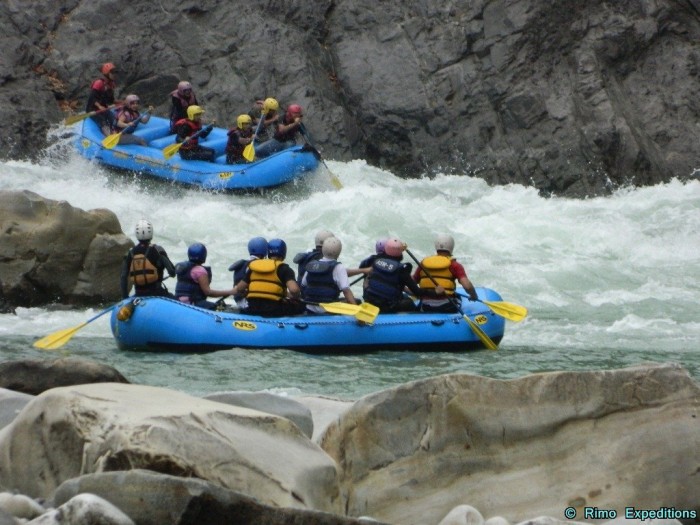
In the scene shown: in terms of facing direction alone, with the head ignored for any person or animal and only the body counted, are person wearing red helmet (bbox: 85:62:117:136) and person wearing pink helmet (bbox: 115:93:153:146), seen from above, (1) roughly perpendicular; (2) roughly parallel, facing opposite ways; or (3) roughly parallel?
roughly parallel

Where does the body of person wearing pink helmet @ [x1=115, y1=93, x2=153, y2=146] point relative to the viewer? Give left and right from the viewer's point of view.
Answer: facing the viewer and to the right of the viewer

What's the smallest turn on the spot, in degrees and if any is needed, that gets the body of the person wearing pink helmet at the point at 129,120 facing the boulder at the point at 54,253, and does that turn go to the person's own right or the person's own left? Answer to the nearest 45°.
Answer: approximately 45° to the person's own right

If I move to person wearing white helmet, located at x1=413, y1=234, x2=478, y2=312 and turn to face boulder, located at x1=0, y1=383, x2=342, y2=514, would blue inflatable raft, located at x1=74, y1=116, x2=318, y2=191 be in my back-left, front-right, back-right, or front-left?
back-right

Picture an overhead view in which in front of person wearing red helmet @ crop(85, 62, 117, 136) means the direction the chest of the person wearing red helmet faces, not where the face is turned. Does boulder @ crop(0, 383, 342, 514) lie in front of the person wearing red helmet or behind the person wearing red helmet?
in front

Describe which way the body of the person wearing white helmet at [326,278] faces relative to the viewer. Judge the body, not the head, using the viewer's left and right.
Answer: facing away from the viewer and to the right of the viewer

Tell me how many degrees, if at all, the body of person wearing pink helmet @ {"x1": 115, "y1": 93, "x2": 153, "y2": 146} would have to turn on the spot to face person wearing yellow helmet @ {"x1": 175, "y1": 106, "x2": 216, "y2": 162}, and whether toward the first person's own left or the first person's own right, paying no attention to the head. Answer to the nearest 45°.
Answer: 0° — they already face them

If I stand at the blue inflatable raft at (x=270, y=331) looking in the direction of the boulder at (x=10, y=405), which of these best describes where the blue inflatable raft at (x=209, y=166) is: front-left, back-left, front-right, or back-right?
back-right

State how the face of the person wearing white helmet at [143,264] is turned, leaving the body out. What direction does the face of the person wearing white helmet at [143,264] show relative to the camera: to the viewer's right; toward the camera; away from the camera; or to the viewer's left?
away from the camera

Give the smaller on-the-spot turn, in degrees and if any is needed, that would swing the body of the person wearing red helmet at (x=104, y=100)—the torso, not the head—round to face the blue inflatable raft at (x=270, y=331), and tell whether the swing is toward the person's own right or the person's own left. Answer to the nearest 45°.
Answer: approximately 45° to the person's own right

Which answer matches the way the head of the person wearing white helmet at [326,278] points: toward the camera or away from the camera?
away from the camera

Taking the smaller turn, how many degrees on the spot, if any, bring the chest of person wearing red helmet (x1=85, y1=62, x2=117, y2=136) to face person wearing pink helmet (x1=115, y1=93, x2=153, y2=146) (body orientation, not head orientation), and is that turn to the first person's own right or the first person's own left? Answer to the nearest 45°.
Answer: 0° — they already face them

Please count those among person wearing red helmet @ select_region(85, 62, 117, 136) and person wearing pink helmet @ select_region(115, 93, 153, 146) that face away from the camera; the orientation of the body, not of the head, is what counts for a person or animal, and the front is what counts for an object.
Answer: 0

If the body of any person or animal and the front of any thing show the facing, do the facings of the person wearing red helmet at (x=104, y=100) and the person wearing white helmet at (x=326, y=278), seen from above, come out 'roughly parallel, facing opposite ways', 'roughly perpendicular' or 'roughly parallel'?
roughly perpendicular

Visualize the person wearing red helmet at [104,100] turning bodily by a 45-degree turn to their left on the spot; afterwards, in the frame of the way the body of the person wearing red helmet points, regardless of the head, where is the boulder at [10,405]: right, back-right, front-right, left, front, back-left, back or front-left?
right

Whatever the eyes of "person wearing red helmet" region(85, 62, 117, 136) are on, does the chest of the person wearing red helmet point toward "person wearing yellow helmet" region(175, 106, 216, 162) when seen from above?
yes
